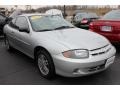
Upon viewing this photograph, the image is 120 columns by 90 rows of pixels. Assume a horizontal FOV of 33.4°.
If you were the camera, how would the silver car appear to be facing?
facing the viewer and to the right of the viewer

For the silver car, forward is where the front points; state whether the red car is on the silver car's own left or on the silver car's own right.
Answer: on the silver car's own left
